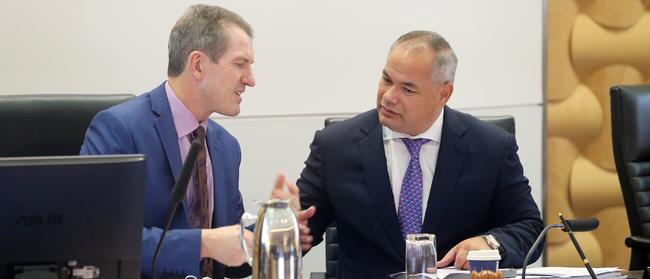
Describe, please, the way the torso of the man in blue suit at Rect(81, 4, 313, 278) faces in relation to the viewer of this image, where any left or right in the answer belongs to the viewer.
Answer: facing the viewer and to the right of the viewer

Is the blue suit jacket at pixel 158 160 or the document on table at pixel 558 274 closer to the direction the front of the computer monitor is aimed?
the blue suit jacket

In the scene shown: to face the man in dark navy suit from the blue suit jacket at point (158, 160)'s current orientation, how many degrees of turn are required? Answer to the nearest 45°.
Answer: approximately 45° to its left

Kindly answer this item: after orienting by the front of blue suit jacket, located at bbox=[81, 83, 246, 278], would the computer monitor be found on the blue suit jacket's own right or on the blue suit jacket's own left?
on the blue suit jacket's own right

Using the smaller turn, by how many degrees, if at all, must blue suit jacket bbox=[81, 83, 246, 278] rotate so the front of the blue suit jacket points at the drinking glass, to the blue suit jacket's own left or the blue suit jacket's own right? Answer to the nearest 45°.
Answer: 0° — it already faces it

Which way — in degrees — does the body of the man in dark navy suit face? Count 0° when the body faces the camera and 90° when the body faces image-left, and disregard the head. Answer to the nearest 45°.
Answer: approximately 0°

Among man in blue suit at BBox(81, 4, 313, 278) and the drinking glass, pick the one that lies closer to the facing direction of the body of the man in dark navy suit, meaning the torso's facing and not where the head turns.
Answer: the drinking glass

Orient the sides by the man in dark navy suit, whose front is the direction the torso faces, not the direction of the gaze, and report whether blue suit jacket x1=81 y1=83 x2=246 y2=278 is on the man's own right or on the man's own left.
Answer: on the man's own right

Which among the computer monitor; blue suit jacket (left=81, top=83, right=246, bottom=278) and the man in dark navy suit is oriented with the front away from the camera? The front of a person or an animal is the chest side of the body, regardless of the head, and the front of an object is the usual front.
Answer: the computer monitor

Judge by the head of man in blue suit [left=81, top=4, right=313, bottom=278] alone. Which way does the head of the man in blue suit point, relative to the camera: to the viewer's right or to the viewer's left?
to the viewer's right

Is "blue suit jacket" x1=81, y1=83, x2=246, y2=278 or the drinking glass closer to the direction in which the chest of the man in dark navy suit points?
the drinking glass

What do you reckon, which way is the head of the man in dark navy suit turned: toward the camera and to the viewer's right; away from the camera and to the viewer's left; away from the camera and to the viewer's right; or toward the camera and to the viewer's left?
toward the camera and to the viewer's left

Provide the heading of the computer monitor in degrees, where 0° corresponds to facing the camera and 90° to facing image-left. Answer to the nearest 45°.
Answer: approximately 180°
